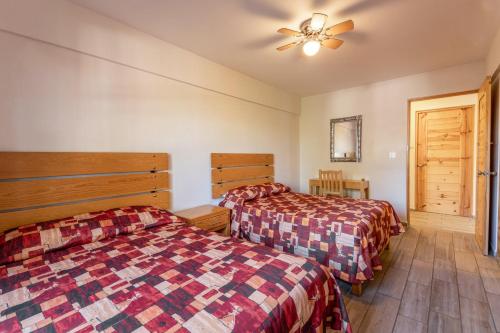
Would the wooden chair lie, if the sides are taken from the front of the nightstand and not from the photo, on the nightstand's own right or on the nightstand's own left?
on the nightstand's own left

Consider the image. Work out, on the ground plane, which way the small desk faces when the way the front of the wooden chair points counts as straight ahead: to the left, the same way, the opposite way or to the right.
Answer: the opposite way

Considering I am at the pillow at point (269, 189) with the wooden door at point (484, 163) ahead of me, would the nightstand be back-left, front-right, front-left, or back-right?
back-right

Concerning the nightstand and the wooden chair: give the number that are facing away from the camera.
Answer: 1

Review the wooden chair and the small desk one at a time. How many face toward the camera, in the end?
1

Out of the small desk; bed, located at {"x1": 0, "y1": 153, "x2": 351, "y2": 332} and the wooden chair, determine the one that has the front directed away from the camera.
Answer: the wooden chair

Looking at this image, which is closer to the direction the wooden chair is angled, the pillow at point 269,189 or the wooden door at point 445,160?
the wooden door

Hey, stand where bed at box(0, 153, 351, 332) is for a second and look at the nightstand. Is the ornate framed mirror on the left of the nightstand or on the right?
right

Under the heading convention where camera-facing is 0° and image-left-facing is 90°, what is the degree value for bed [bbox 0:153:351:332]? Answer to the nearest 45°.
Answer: approximately 315°

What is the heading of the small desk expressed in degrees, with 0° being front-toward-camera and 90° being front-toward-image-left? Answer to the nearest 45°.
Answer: approximately 0°

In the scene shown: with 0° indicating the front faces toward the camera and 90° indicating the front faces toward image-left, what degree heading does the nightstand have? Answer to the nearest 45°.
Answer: approximately 315°

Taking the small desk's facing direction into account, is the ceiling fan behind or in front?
in front

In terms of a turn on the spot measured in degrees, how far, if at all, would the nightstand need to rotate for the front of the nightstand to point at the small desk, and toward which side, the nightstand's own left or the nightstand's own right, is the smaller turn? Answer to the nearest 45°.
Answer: approximately 45° to the nightstand's own left

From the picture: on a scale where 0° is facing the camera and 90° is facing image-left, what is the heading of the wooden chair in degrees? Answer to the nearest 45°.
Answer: approximately 180°
